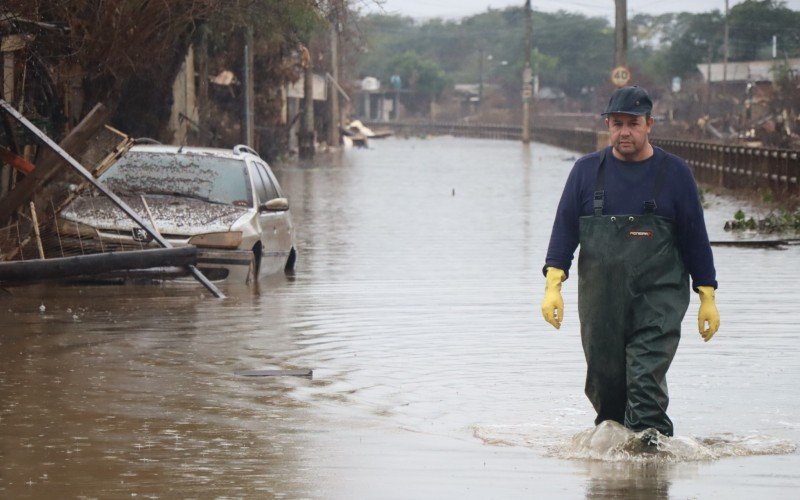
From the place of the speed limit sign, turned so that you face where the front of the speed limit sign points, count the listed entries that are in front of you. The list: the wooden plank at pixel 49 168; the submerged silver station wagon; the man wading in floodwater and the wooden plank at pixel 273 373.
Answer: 4

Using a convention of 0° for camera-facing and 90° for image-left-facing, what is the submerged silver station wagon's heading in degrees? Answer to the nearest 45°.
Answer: approximately 45°

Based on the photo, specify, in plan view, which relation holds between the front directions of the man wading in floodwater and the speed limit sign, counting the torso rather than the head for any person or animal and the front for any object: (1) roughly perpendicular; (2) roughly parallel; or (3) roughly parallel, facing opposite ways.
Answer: roughly parallel

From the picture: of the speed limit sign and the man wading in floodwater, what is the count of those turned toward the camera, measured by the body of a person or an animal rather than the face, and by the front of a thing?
2

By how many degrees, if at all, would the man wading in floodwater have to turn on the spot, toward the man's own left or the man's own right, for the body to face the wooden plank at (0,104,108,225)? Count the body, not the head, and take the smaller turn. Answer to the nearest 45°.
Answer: approximately 135° to the man's own right

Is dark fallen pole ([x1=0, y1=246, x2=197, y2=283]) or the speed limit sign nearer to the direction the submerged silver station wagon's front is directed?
the dark fallen pole

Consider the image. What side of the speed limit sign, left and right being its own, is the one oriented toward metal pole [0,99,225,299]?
front

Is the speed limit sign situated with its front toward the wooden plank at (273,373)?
yes

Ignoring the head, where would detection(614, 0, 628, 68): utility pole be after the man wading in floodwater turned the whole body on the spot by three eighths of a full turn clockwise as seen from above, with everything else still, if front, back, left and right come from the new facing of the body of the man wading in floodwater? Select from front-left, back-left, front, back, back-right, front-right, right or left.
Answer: front-right

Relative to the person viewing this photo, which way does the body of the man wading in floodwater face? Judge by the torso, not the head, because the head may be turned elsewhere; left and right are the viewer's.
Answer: facing the viewer

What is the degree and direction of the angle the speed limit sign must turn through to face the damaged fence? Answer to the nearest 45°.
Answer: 0° — it already faces it

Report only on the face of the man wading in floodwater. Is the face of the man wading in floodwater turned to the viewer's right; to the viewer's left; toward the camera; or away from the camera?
toward the camera

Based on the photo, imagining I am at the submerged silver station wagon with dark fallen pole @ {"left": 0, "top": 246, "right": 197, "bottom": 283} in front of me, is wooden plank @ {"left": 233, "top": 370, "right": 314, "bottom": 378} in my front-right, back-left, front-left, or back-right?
front-left

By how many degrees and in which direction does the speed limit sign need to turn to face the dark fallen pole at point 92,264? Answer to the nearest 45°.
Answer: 0° — it already faces it
